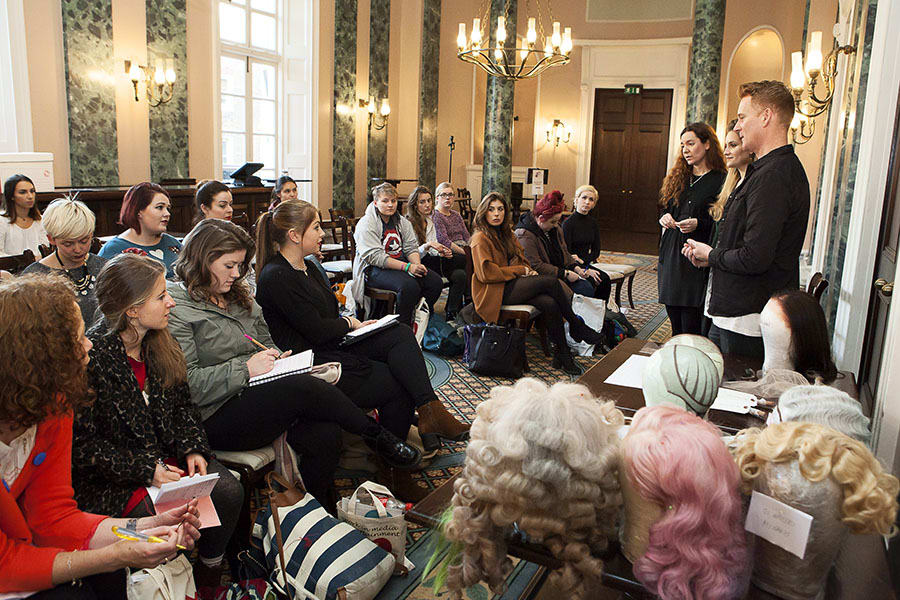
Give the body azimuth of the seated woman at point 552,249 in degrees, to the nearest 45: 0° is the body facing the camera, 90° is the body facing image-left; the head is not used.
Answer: approximately 315°

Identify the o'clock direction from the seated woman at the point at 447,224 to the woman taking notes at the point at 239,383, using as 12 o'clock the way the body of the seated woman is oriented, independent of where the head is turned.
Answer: The woman taking notes is roughly at 2 o'clock from the seated woman.

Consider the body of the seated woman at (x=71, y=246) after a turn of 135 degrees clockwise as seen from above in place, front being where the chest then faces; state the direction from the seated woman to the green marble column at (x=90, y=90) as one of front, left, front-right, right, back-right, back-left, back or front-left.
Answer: right

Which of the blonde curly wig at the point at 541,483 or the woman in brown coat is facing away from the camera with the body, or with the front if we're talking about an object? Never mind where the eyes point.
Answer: the blonde curly wig

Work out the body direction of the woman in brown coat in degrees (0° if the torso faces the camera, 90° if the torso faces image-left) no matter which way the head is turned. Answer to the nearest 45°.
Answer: approximately 315°

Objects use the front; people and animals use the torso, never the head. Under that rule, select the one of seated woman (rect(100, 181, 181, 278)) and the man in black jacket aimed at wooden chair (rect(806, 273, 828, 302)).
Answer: the seated woman

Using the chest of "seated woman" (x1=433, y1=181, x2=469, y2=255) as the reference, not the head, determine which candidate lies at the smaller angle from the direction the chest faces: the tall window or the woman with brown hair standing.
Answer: the woman with brown hair standing

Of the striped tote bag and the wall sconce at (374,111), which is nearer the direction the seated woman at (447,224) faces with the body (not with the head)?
the striped tote bag

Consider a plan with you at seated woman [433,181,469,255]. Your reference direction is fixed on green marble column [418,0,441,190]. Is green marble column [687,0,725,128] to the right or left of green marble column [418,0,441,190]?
right

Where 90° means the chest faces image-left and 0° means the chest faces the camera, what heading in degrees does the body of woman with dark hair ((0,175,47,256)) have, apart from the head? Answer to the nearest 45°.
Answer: approximately 315°

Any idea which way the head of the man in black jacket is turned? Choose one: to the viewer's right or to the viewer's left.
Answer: to the viewer's left

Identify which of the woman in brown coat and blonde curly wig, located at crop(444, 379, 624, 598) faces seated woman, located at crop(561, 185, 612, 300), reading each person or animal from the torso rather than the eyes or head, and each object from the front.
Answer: the blonde curly wig

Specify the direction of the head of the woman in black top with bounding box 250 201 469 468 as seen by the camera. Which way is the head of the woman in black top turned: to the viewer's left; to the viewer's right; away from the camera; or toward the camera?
to the viewer's right
